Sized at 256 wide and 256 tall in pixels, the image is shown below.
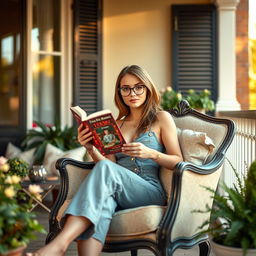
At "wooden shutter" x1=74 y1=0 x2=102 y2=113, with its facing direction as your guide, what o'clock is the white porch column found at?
The white porch column is roughly at 9 o'clock from the wooden shutter.

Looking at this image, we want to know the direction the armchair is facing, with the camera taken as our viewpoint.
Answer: facing the viewer and to the left of the viewer

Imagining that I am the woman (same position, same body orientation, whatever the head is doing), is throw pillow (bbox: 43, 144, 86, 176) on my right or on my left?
on my right

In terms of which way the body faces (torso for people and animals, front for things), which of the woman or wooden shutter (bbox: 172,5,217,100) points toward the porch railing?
the wooden shutter

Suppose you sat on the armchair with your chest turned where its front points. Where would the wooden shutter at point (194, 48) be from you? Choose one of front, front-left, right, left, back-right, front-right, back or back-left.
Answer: back-right

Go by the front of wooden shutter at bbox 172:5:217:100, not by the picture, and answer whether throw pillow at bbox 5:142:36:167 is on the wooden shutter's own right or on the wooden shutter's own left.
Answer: on the wooden shutter's own right

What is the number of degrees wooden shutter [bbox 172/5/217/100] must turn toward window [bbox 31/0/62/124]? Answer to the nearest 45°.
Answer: approximately 90° to its right

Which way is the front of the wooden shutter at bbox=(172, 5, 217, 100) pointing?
toward the camera

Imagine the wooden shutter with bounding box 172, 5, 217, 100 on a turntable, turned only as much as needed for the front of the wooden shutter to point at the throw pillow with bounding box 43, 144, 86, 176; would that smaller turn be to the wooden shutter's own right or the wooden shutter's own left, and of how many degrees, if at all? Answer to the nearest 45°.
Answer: approximately 45° to the wooden shutter's own right

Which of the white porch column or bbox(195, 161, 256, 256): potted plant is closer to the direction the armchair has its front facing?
the potted plant

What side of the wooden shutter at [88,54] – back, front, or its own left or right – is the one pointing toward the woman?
front

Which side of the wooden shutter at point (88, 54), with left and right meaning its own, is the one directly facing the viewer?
front
